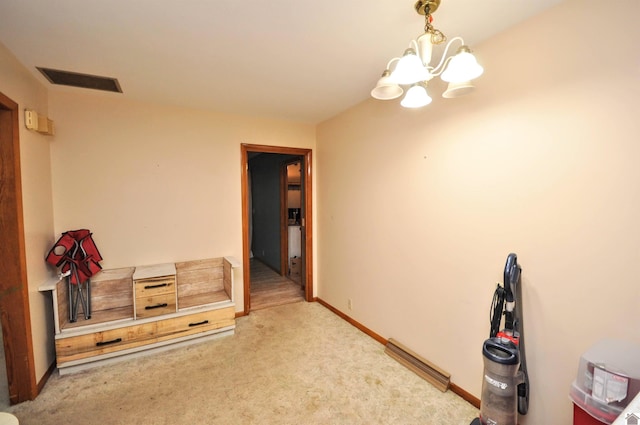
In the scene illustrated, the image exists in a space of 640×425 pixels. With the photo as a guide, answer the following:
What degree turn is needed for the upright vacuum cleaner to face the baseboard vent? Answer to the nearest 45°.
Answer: approximately 90° to its right

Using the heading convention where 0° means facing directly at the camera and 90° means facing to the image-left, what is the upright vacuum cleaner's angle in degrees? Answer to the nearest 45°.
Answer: approximately 45°

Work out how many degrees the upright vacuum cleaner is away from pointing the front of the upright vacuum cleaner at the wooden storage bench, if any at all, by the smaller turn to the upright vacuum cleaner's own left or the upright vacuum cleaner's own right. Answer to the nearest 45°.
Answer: approximately 45° to the upright vacuum cleaner's own right

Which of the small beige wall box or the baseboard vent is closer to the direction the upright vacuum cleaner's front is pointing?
the small beige wall box

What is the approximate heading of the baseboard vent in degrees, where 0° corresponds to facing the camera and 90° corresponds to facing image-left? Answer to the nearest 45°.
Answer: approximately 45°
